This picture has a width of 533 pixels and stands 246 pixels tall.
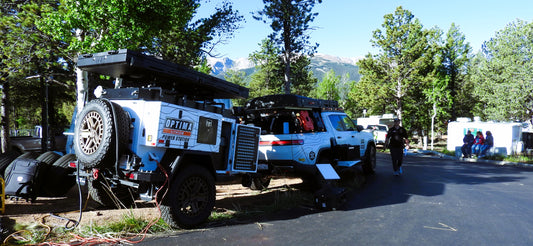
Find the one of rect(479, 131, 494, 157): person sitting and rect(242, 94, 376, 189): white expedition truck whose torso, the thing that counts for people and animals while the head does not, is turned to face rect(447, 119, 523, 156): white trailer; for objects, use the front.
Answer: the white expedition truck

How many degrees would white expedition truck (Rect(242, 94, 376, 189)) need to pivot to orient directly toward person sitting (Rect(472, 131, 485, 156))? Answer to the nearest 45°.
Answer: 0° — it already faces them

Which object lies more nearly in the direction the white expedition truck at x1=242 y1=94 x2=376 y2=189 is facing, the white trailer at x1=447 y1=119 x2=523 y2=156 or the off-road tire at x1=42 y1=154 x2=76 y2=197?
the white trailer

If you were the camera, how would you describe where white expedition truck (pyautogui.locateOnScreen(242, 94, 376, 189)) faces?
facing away from the viewer and to the right of the viewer

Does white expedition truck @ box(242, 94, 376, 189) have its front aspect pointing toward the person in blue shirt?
yes

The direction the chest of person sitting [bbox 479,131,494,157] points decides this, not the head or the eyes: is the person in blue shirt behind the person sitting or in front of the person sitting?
in front

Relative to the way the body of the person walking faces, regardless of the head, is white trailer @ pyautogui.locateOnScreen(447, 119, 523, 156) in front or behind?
behind

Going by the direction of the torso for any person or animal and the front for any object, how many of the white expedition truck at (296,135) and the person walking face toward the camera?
1

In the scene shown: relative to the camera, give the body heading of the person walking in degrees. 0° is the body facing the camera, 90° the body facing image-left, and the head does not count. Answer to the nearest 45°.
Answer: approximately 0°
